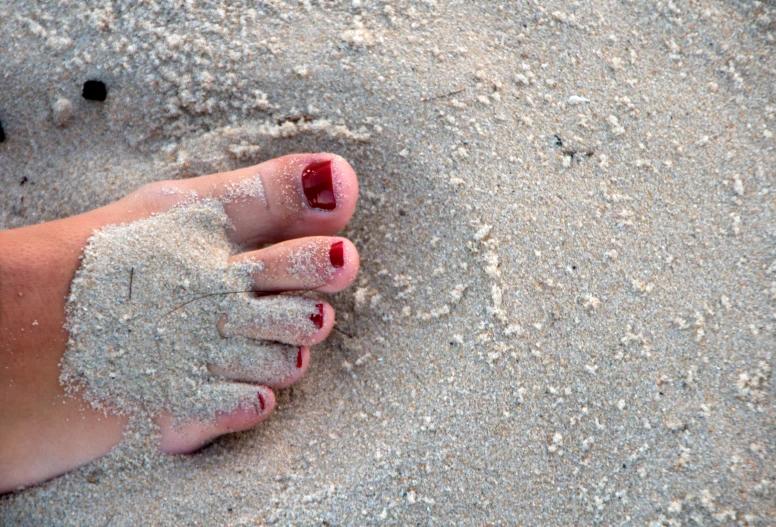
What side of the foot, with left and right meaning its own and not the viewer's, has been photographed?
right
